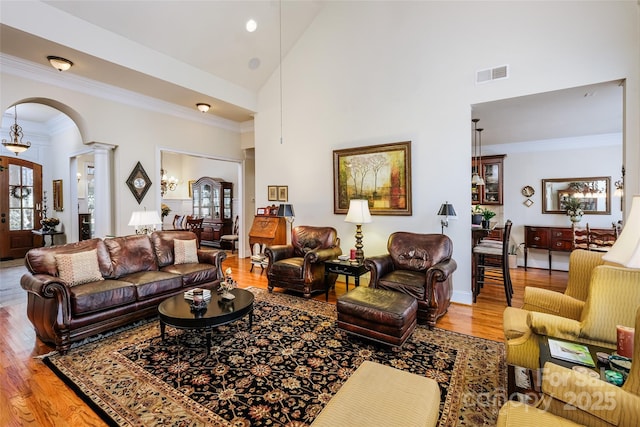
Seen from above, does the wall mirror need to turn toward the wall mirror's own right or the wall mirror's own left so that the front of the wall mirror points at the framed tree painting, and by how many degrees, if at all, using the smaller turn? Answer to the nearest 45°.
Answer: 0° — it already faces it

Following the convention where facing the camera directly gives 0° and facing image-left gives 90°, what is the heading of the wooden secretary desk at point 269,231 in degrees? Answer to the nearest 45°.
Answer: approximately 45°

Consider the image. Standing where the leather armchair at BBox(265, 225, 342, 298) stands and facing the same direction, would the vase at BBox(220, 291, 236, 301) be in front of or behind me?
in front

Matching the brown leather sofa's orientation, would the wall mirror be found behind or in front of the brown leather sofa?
in front

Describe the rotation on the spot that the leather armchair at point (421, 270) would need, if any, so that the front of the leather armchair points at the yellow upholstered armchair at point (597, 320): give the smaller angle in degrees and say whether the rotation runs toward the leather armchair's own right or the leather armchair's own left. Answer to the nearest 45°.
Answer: approximately 90° to the leather armchair's own left

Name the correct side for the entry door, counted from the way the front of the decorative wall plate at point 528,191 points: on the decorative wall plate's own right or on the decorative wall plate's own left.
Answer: on the decorative wall plate's own right

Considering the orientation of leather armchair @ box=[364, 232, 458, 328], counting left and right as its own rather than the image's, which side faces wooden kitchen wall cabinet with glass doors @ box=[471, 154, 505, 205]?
back

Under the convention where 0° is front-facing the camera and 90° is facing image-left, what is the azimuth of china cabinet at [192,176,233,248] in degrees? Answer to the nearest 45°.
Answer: approximately 45°
